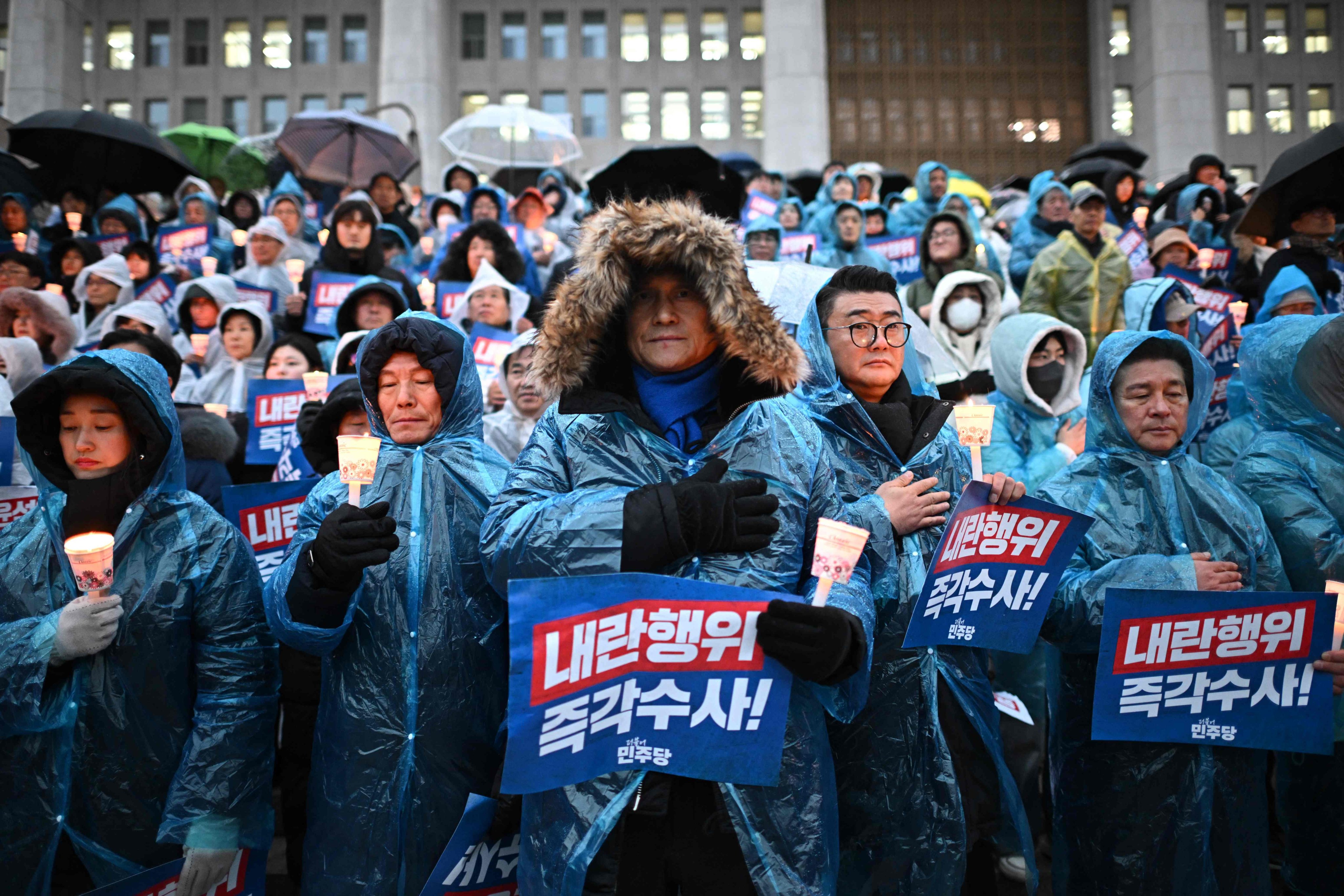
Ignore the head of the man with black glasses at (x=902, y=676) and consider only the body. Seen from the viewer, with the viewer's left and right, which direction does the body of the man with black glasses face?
facing the viewer and to the right of the viewer

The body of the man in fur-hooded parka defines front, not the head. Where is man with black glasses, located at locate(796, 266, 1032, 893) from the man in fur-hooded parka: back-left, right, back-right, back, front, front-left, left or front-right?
back-left

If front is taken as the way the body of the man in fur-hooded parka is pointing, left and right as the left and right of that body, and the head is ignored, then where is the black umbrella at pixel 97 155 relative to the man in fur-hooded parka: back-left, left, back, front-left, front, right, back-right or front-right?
back-right

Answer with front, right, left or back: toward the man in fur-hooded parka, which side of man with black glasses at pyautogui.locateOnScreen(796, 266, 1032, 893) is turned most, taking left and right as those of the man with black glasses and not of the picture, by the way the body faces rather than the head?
right

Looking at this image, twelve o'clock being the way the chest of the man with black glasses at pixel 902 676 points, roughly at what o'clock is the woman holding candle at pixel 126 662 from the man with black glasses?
The woman holding candle is roughly at 4 o'clock from the man with black glasses.

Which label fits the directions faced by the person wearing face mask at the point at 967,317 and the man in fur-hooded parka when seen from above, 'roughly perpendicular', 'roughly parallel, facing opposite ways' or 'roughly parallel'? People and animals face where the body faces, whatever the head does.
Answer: roughly parallel

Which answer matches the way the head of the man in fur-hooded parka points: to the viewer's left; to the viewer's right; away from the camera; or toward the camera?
toward the camera

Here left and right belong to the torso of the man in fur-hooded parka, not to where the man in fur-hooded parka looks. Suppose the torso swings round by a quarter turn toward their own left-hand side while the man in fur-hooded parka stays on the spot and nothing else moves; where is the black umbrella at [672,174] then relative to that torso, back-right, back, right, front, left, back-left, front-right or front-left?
left

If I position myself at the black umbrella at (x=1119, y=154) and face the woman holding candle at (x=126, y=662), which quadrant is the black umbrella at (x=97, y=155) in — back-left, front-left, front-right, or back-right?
front-right

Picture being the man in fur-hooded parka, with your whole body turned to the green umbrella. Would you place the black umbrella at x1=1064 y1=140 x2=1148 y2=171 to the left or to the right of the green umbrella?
right

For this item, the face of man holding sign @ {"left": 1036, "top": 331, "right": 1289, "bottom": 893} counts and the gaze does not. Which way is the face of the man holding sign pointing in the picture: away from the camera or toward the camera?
toward the camera

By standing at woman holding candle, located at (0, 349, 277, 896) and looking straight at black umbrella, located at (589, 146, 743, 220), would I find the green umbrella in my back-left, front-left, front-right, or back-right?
front-left

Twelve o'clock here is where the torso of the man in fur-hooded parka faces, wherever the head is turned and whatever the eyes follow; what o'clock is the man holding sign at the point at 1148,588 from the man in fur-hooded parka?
The man holding sign is roughly at 8 o'clock from the man in fur-hooded parka.

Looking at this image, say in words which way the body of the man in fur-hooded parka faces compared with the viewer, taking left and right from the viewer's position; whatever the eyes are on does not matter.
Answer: facing the viewer

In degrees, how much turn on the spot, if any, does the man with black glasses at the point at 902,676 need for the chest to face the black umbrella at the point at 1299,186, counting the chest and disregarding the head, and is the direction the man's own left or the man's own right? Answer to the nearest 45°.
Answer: approximately 90° to the man's own left

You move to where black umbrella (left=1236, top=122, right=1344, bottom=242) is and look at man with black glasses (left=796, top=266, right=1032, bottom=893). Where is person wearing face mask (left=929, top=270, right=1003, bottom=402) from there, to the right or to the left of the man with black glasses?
right
